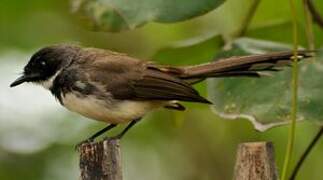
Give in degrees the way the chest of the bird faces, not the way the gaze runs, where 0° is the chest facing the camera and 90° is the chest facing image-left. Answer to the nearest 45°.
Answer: approximately 90°

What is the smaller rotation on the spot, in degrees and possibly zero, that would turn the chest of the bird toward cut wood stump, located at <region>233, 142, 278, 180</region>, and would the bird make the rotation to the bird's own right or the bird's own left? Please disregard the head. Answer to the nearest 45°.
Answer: approximately 135° to the bird's own left

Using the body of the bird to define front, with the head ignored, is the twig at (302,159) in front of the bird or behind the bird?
behind

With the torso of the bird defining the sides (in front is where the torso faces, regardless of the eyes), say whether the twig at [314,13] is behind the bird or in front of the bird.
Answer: behind
